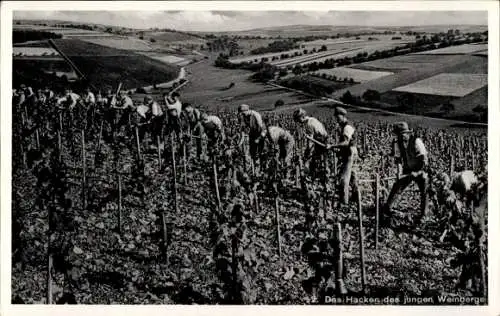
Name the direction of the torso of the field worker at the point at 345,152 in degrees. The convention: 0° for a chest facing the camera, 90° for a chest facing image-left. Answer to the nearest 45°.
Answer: approximately 90°

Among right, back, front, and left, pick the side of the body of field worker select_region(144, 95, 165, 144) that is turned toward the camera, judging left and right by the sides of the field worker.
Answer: left

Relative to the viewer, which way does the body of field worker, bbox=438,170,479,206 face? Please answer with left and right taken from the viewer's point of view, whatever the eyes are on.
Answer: facing to the left of the viewer

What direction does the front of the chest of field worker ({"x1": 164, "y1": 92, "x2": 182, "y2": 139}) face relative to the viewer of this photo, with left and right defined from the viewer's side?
facing to the left of the viewer

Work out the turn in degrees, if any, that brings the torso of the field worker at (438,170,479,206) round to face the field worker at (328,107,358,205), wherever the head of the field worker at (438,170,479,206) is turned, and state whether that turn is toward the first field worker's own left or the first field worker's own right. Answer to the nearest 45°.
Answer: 0° — they already face them

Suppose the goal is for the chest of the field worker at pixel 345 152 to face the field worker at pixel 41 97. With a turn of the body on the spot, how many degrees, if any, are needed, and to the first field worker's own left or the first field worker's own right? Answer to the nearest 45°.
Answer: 0° — they already face them

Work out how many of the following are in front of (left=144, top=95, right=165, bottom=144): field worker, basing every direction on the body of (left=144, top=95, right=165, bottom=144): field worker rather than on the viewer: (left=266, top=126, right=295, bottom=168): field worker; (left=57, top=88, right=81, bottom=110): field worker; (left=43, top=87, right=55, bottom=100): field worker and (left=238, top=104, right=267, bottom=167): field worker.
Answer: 2

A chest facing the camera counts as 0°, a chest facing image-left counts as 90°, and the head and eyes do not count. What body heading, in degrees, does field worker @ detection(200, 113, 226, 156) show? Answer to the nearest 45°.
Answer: approximately 90°
